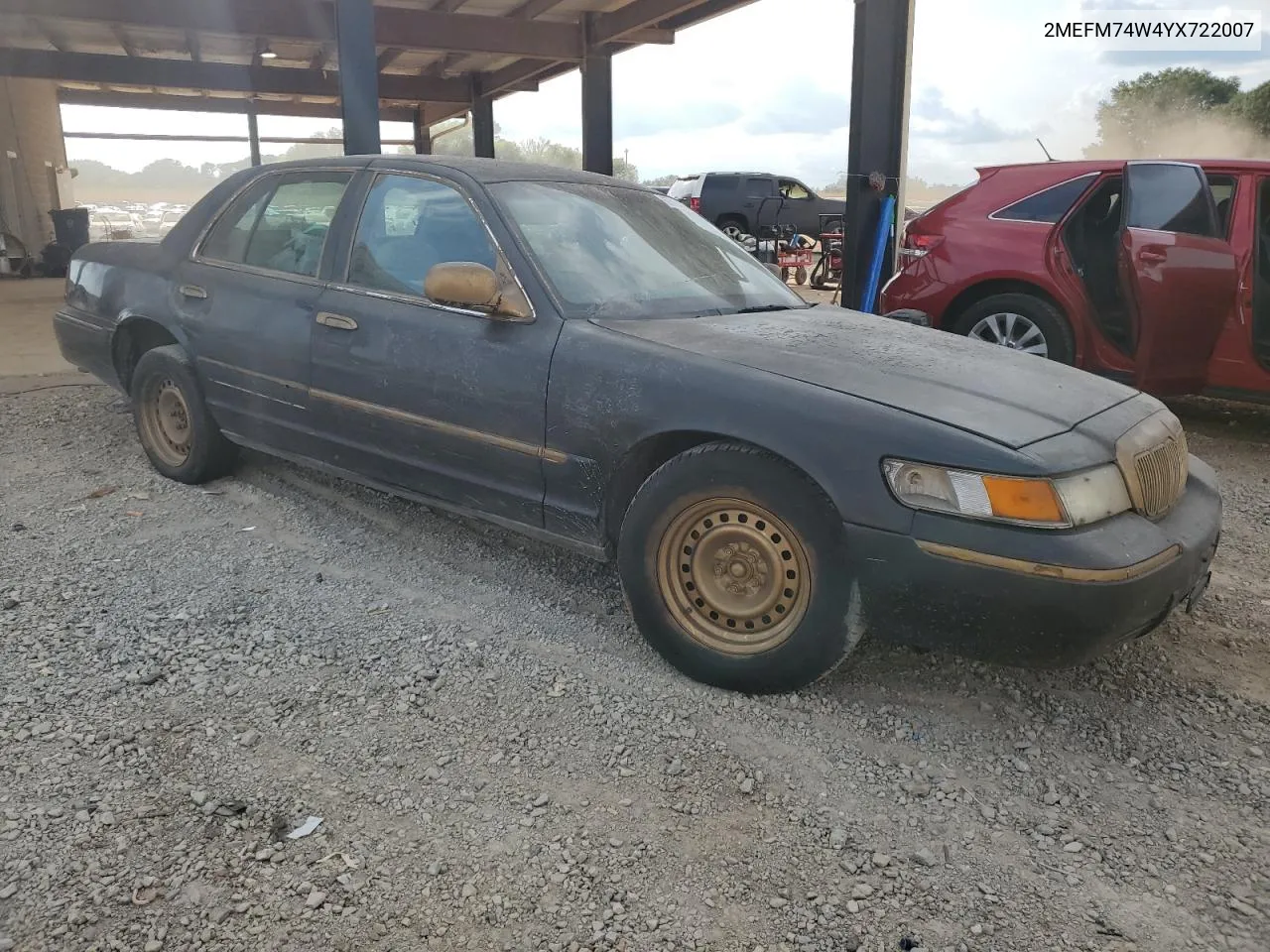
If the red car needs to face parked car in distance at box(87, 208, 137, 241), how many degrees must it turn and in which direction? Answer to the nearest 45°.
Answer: approximately 135° to its left

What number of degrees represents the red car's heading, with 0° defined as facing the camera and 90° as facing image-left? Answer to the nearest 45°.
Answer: approximately 270°

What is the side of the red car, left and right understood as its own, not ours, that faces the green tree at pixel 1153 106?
left

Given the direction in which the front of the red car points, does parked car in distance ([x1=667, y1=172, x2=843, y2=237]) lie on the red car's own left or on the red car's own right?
on the red car's own left

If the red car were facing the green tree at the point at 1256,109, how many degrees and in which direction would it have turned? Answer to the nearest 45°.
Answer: approximately 90° to its left

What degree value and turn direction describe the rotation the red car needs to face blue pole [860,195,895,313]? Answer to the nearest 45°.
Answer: approximately 135° to its left

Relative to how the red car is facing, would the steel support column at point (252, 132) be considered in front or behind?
behind

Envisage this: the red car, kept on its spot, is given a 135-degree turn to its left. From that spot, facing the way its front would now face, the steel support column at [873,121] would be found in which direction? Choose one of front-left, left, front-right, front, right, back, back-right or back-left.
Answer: front
